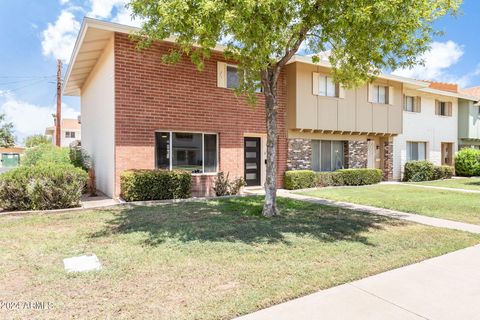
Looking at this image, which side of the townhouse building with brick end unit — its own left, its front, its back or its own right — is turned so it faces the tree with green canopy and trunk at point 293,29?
front

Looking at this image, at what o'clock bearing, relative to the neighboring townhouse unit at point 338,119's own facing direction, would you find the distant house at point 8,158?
The distant house is roughly at 5 o'clock from the neighboring townhouse unit.

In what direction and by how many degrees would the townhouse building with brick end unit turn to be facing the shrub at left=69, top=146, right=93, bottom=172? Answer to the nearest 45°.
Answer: approximately 135° to its right

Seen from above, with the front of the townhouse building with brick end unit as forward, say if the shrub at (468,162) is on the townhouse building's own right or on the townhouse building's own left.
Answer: on the townhouse building's own left

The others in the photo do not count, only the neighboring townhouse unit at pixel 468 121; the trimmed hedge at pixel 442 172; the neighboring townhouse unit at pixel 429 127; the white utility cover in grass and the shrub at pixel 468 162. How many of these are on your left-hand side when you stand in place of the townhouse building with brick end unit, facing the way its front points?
4

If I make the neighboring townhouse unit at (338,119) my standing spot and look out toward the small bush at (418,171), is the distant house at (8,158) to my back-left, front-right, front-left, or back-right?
back-left

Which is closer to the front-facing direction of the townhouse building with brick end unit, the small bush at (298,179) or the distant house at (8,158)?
the small bush

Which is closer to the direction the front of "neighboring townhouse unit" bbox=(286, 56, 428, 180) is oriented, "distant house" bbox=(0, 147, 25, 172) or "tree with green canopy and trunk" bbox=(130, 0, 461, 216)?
the tree with green canopy and trunk

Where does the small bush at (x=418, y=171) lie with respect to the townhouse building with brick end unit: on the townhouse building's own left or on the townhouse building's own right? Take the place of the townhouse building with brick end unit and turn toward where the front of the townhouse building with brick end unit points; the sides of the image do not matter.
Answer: on the townhouse building's own left

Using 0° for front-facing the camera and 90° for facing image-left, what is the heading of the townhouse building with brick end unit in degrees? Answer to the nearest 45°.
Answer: approximately 315°

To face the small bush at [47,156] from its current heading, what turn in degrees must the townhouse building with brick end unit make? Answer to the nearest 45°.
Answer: approximately 135° to its right

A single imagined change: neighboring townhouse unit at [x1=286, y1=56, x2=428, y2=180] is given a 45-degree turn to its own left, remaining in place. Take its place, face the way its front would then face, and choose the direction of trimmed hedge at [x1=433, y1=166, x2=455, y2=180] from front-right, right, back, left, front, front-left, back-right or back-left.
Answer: front-left

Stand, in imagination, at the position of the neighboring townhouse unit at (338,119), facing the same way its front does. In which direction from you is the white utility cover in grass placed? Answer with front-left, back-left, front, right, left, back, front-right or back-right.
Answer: front-right

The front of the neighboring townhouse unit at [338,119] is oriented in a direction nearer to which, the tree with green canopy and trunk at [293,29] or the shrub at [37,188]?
the tree with green canopy and trunk

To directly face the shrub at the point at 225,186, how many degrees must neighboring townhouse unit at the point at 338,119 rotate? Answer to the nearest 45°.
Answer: approximately 90° to its right
